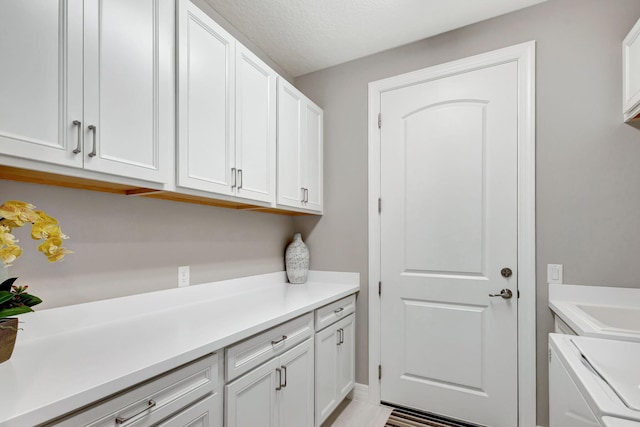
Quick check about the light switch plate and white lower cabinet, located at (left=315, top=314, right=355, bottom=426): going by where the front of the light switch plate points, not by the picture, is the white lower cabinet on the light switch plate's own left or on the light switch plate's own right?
on the light switch plate's own right

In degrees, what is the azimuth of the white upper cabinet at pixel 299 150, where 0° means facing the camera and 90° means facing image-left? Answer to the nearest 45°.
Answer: approximately 315°

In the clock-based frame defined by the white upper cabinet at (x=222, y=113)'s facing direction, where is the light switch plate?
The light switch plate is roughly at 11 o'clock from the white upper cabinet.

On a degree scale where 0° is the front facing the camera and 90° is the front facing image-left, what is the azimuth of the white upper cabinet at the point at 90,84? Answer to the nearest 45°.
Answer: approximately 315°

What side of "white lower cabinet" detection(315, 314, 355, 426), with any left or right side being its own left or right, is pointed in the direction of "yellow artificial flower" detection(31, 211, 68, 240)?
right

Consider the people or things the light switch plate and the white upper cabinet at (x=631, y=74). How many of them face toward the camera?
1

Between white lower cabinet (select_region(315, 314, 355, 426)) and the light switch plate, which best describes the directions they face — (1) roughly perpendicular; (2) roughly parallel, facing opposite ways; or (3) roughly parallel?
roughly perpendicular

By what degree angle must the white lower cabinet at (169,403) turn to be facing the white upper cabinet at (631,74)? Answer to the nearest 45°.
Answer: approximately 45° to its left
